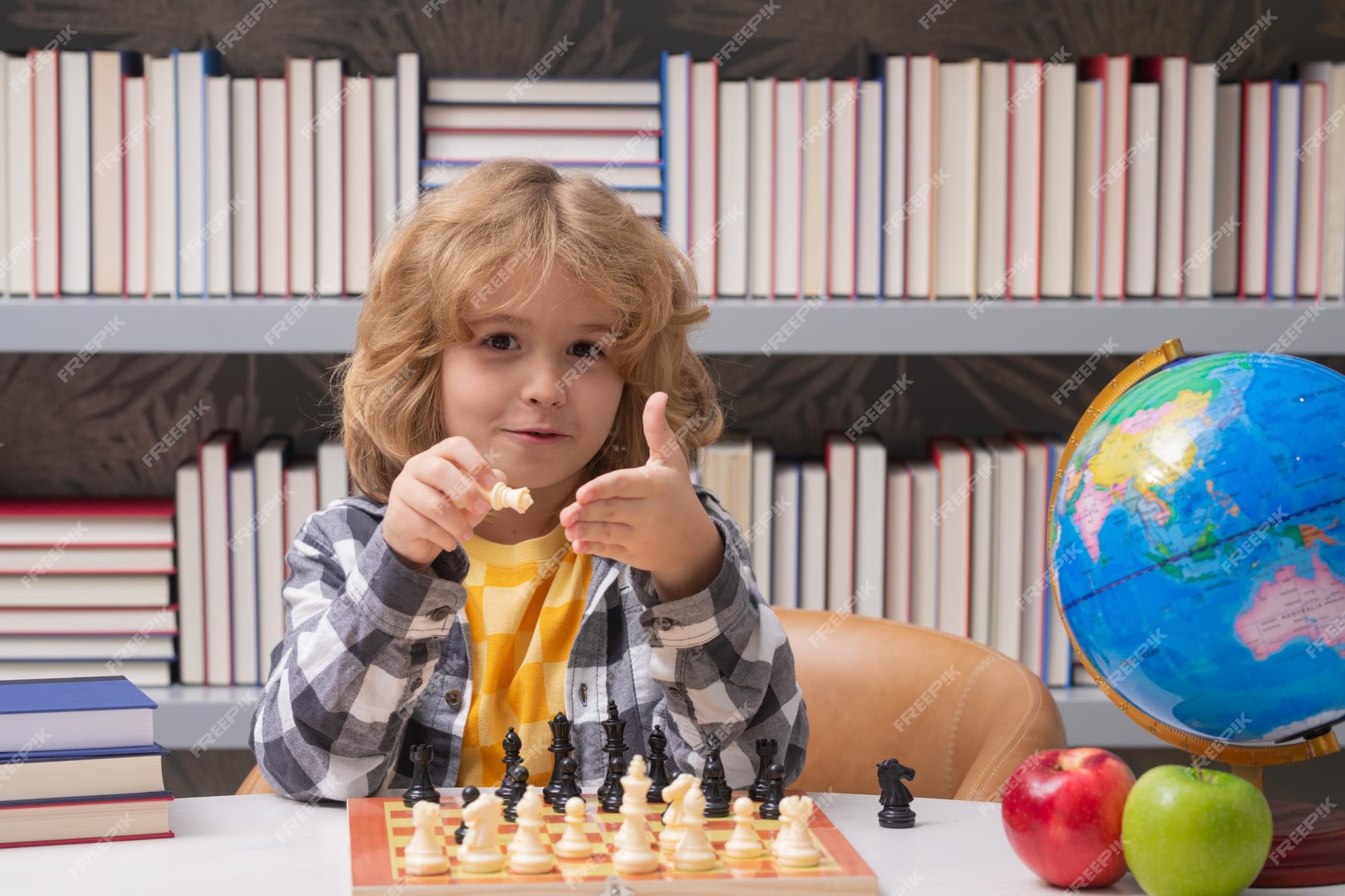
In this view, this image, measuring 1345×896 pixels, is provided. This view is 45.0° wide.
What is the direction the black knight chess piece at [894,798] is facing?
to the viewer's right

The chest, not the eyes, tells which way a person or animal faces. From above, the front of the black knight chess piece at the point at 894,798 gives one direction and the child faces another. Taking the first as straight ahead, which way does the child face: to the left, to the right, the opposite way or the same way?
to the right

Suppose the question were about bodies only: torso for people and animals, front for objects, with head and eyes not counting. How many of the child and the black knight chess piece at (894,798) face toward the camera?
1

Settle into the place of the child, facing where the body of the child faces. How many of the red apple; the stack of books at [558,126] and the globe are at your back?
1

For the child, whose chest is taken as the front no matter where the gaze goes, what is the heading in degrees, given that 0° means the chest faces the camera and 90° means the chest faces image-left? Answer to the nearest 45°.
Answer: approximately 0°

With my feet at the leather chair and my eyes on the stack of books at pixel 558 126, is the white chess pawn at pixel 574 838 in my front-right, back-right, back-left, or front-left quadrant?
back-left
